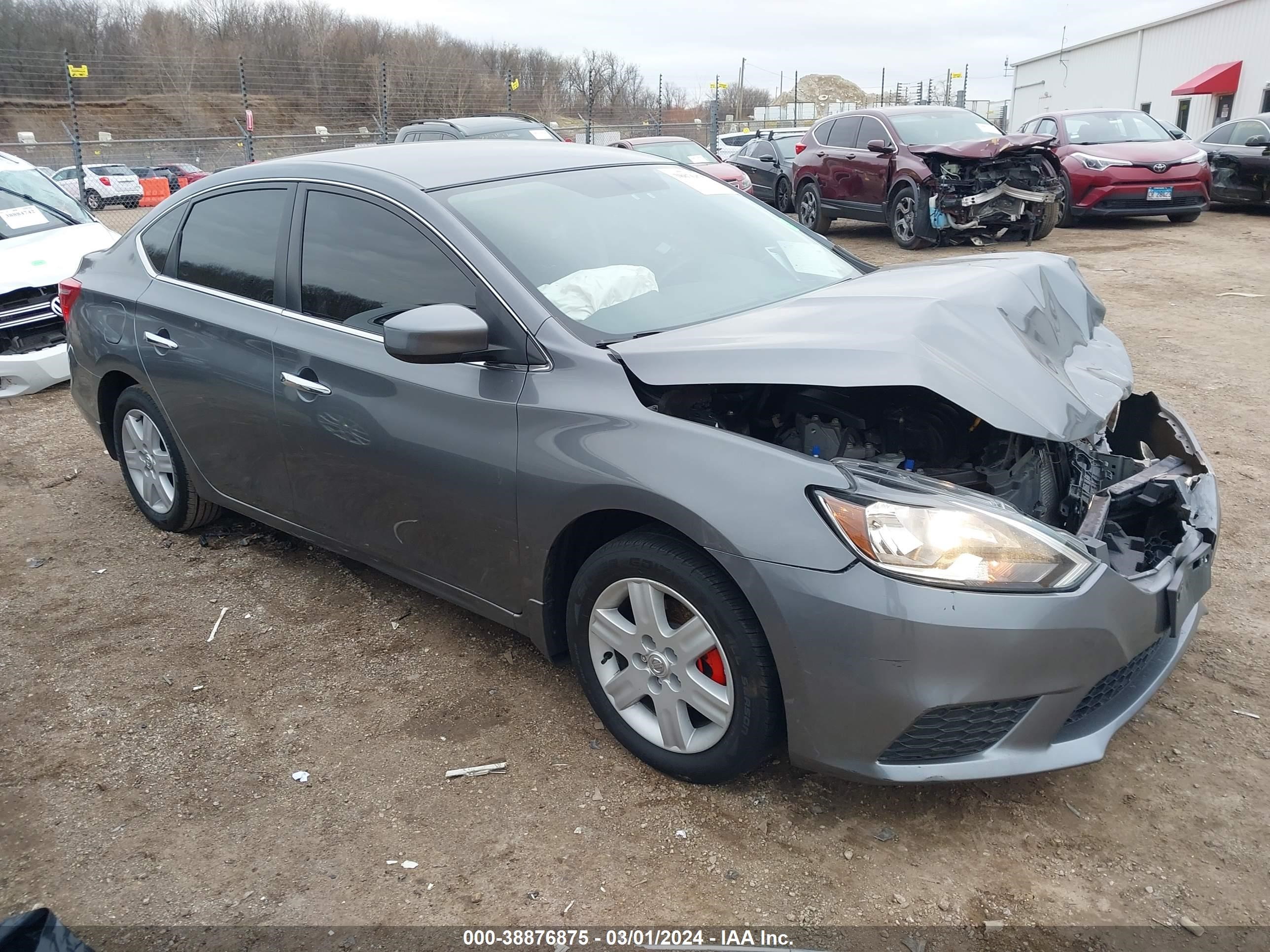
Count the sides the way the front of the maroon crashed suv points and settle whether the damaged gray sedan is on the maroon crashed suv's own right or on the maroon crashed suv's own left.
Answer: on the maroon crashed suv's own right

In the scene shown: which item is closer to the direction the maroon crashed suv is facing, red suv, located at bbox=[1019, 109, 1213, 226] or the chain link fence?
the red suv

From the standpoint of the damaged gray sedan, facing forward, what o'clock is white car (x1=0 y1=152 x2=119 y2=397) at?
The white car is roughly at 6 o'clock from the damaged gray sedan.

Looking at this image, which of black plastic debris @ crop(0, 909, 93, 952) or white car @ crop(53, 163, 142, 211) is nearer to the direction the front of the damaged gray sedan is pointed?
the black plastic debris

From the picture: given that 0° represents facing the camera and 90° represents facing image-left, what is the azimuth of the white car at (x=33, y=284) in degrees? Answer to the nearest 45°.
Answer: approximately 315°

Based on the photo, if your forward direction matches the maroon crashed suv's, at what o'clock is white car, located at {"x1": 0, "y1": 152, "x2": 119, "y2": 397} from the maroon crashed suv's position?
The white car is roughly at 3 o'clock from the maroon crashed suv.
